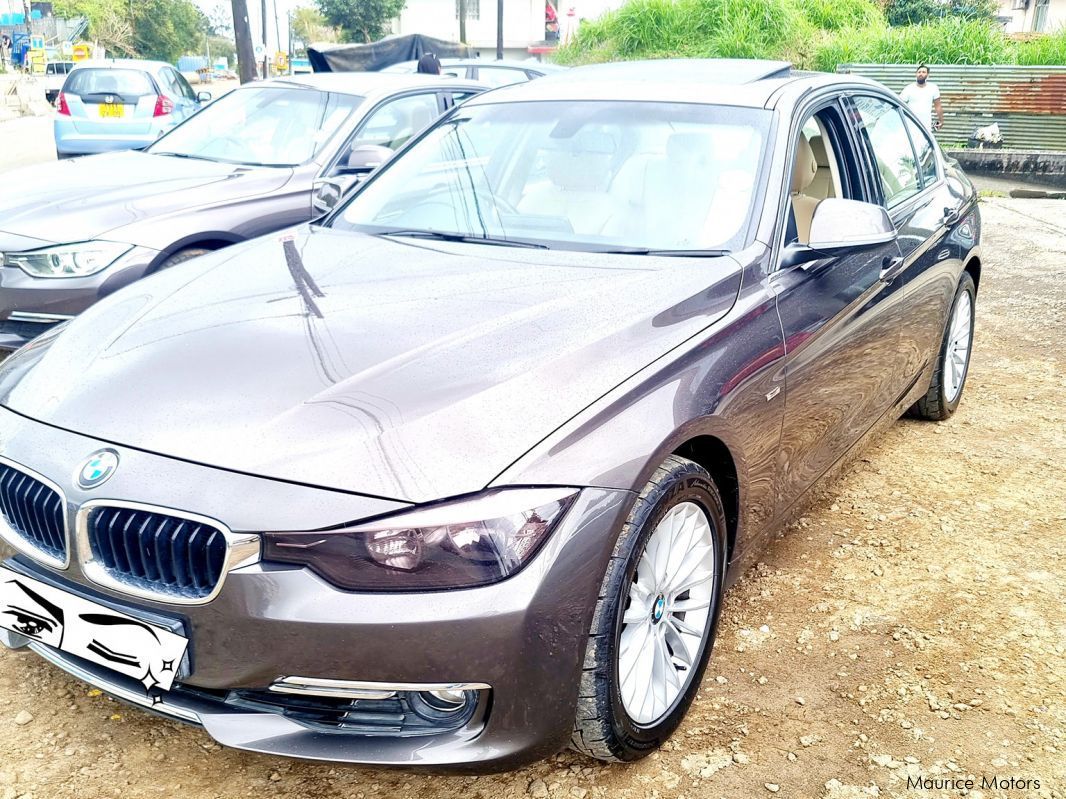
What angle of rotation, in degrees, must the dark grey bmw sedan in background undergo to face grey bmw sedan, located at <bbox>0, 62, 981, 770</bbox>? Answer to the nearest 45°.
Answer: approximately 45° to its left

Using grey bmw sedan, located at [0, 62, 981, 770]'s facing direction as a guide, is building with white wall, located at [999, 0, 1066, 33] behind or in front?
behind

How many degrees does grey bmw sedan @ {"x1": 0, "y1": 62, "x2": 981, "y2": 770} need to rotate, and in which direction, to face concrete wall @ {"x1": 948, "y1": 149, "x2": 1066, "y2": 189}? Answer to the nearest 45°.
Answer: approximately 180°

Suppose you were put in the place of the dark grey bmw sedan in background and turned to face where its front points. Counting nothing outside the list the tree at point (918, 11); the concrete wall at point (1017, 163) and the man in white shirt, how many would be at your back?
3

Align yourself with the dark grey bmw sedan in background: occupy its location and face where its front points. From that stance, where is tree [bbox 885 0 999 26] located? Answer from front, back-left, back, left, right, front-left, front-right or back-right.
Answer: back

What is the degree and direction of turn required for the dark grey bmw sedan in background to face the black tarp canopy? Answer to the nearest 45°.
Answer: approximately 135° to its right

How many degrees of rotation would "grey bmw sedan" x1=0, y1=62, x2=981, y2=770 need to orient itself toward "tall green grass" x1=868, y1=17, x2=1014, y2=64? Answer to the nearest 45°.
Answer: approximately 180°

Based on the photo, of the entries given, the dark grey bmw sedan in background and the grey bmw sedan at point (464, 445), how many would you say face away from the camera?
0

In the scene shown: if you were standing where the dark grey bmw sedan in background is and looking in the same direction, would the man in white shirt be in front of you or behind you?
behind

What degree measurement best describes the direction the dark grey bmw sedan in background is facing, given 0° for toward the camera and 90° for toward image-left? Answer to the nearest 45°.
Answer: approximately 45°

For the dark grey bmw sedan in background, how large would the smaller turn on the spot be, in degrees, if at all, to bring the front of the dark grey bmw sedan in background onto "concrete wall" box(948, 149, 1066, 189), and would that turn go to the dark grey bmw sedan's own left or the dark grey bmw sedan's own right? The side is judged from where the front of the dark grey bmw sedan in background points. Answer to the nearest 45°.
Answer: approximately 180°

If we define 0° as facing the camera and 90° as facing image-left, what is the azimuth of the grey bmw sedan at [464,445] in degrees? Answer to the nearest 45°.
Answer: approximately 45°

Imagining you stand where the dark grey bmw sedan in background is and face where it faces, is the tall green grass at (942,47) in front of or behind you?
behind

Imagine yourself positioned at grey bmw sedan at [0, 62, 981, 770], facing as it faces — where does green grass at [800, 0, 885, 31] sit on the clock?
The green grass is roughly at 5 o'clock from the grey bmw sedan.

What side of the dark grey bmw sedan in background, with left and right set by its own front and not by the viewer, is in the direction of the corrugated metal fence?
back
